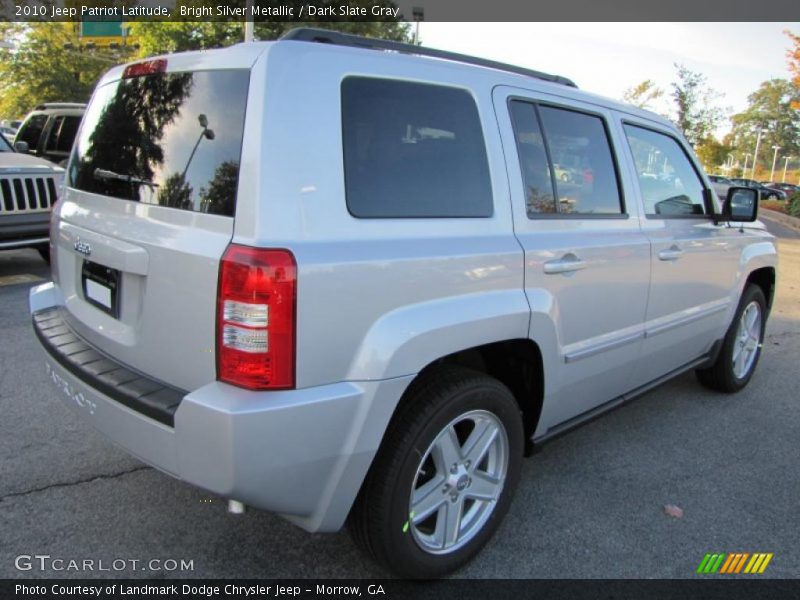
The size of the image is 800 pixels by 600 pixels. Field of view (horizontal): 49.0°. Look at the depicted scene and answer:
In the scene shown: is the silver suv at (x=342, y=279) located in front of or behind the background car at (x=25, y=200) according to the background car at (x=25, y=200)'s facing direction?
in front

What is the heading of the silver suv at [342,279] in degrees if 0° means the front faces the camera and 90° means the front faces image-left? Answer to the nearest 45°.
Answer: approximately 225°

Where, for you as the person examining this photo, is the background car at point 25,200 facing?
facing the viewer

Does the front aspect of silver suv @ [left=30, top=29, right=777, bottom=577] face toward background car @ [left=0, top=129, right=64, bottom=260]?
no

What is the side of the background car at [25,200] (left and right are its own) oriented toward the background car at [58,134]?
back

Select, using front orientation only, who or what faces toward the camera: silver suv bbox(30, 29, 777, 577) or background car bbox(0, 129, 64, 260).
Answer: the background car

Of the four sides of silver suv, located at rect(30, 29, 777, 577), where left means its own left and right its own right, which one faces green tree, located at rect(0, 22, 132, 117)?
left

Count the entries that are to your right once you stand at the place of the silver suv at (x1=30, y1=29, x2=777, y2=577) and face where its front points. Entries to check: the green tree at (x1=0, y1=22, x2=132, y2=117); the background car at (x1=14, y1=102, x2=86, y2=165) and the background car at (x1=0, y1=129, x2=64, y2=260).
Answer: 0

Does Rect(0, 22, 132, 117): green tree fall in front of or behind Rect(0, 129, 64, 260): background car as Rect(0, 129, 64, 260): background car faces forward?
behind

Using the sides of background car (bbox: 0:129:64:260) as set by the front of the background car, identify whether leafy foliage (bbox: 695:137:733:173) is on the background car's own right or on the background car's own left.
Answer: on the background car's own left

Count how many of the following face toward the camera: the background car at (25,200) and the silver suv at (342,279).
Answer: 1

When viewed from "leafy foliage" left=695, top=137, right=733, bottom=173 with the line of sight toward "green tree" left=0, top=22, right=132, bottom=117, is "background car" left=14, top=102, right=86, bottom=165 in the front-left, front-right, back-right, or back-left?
front-left

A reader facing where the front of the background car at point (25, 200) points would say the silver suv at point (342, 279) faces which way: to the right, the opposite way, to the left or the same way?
to the left
